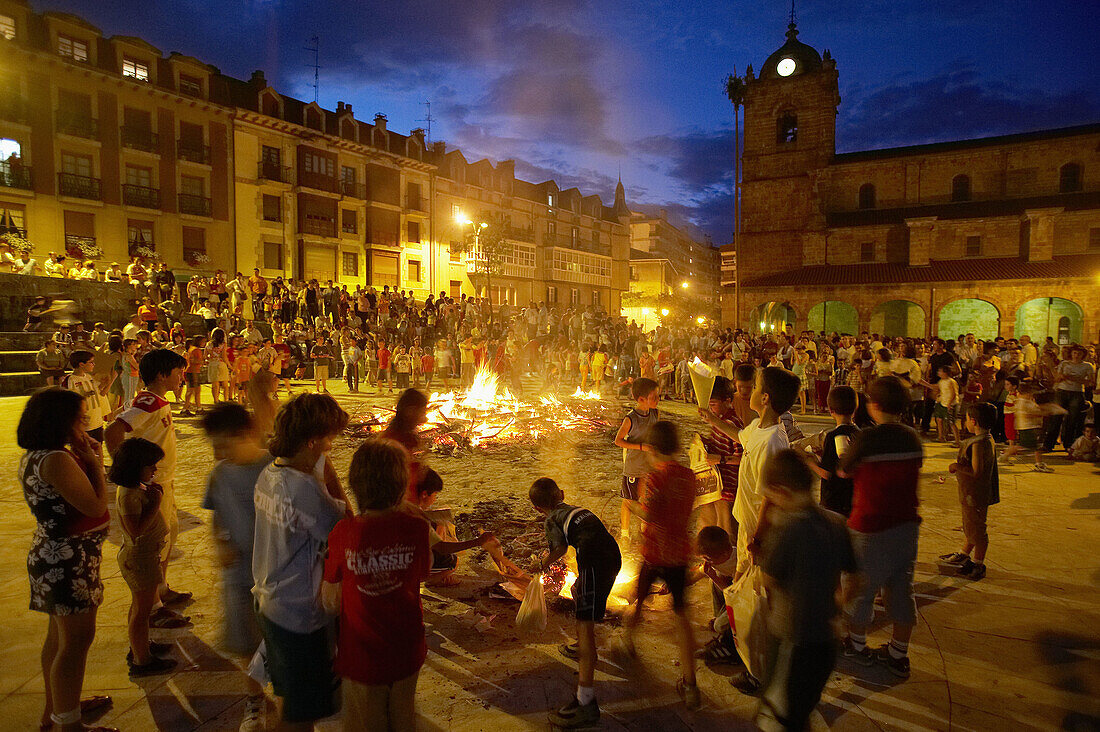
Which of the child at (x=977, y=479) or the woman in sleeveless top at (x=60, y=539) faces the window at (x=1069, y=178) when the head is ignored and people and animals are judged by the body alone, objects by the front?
the woman in sleeveless top

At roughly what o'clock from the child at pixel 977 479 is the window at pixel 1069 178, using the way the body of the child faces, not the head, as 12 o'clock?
The window is roughly at 3 o'clock from the child.

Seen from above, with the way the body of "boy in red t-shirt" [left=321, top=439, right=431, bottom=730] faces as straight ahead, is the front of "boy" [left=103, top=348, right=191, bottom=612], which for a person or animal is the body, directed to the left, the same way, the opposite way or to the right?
to the right

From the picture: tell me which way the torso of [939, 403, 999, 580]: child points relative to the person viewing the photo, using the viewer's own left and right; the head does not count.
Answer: facing to the left of the viewer

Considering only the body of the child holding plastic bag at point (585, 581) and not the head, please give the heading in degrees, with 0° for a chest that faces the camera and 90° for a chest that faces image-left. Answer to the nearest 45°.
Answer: approximately 90°

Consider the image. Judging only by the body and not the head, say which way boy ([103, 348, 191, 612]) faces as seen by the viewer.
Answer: to the viewer's right

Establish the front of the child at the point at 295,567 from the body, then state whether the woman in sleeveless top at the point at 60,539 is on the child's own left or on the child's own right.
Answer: on the child's own left

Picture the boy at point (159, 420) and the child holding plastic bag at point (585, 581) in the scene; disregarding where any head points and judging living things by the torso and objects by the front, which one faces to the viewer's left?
the child holding plastic bag

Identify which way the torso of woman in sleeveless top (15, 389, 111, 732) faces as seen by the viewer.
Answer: to the viewer's right
